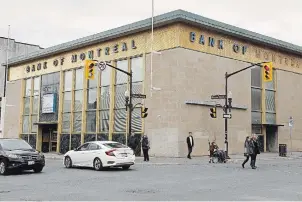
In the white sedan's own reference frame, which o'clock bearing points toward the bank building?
The bank building is roughly at 2 o'clock from the white sedan.

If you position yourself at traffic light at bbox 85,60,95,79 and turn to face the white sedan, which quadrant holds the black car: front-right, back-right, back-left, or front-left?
front-right

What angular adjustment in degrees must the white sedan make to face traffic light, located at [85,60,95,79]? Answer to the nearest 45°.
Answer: approximately 45° to its right

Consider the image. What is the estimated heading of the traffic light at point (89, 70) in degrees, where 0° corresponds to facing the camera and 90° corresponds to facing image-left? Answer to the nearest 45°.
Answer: approximately 315°

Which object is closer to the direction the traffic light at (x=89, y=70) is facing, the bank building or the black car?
the black car

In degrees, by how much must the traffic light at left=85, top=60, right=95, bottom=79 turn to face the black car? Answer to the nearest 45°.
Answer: approximately 45° to its right

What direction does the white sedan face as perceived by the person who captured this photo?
facing away from the viewer and to the left of the viewer

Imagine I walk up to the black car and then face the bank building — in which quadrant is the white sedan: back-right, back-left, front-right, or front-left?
front-right
